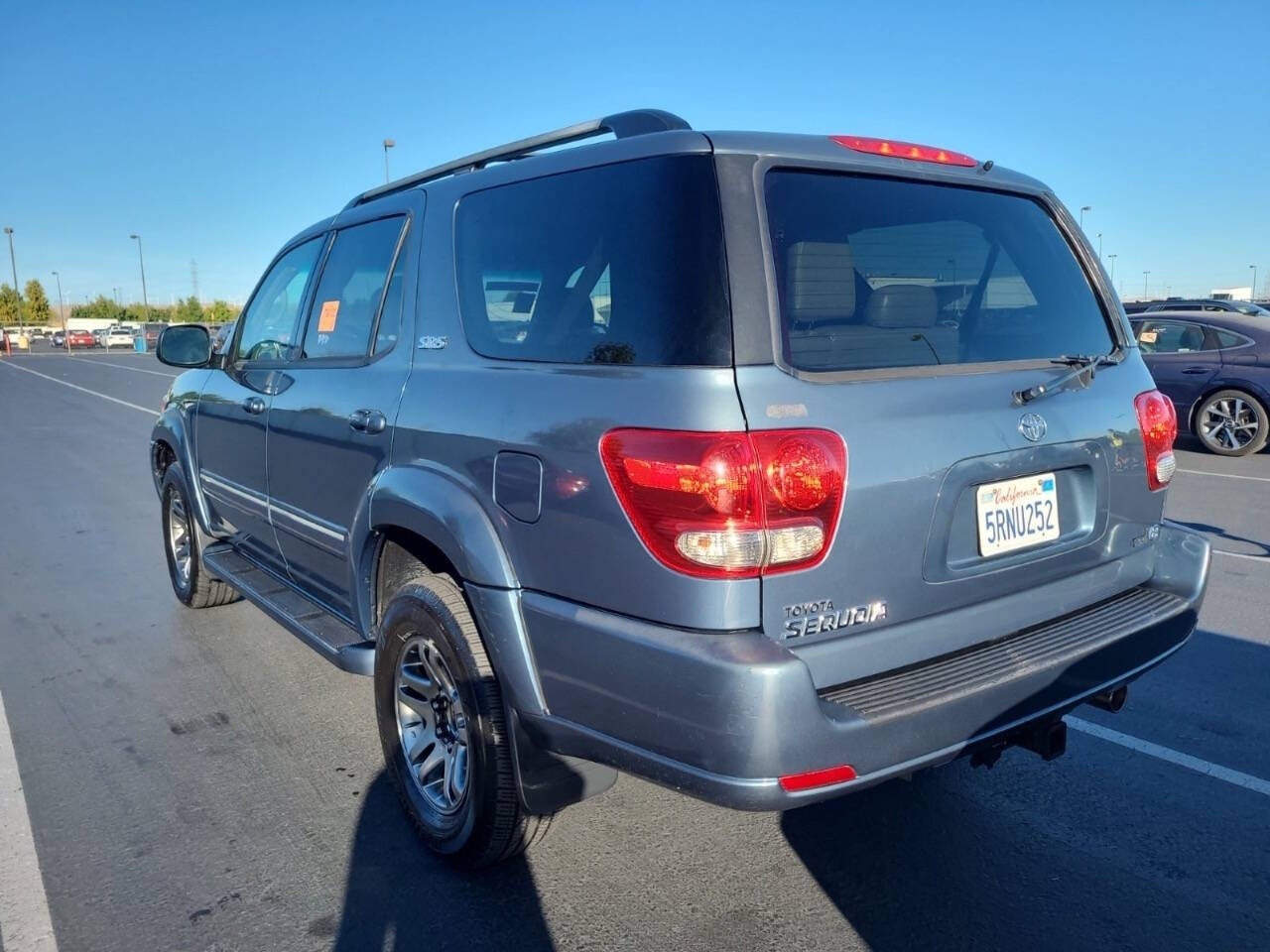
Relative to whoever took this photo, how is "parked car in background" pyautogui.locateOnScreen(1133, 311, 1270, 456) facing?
facing to the left of the viewer

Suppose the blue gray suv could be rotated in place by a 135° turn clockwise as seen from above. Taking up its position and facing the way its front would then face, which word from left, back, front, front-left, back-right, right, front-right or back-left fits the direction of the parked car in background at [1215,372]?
front-left

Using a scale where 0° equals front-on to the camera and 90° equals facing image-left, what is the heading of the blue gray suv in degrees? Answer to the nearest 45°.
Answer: approximately 135°
